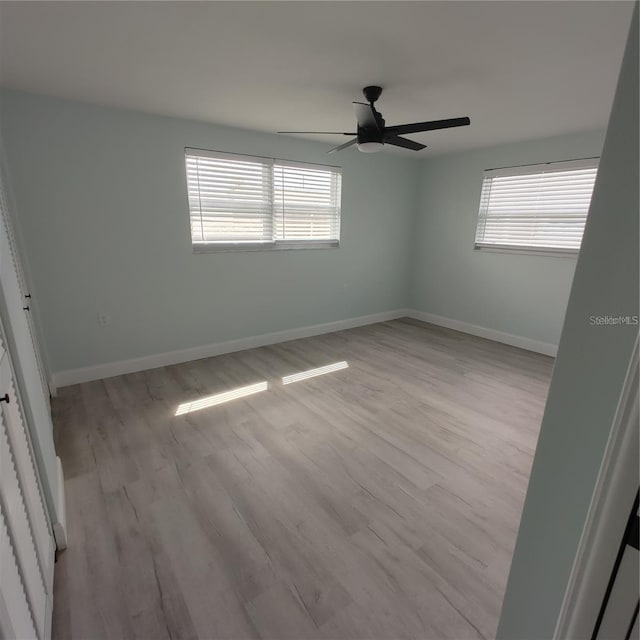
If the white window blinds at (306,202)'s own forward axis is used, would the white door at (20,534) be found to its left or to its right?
on its right

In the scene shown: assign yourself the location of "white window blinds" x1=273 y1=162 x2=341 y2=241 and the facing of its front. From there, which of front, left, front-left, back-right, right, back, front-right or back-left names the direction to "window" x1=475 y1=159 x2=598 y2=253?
front-left

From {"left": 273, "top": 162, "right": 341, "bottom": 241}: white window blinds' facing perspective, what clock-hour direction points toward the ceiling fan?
The ceiling fan is roughly at 1 o'clock from the white window blinds.

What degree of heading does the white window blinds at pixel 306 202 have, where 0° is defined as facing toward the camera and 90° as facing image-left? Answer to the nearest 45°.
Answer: approximately 315°
